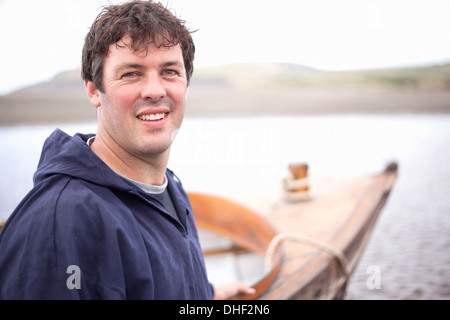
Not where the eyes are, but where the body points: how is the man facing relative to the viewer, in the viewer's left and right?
facing the viewer and to the right of the viewer
